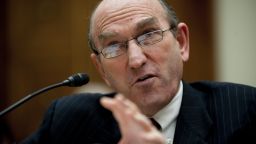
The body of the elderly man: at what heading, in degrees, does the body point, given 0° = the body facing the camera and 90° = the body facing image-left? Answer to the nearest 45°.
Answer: approximately 0°
